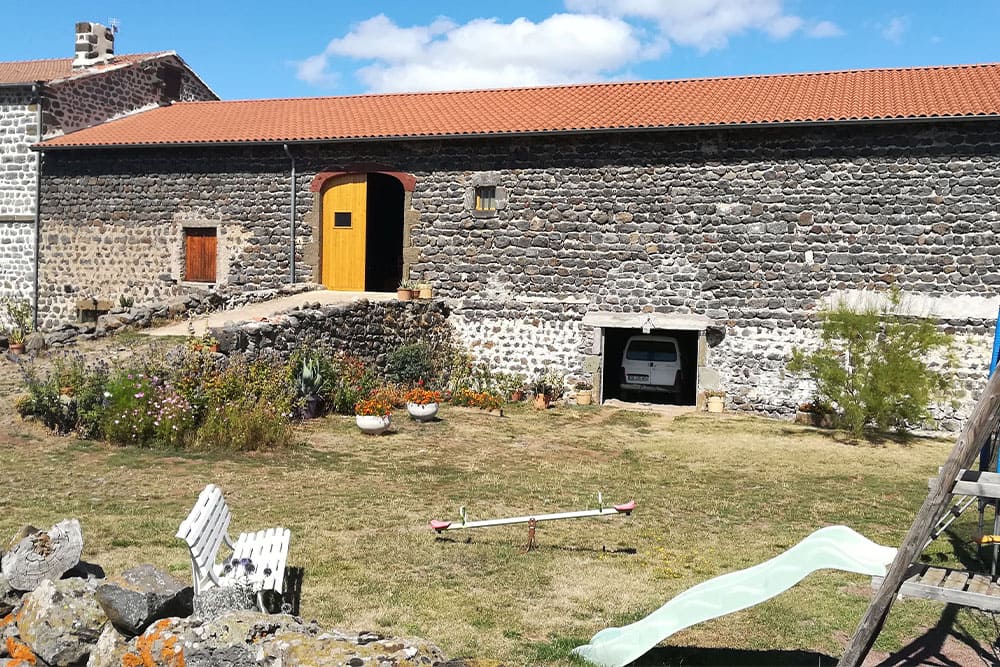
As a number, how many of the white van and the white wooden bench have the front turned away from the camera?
1

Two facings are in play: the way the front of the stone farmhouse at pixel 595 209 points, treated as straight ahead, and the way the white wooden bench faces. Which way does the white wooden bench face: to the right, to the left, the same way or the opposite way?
to the left

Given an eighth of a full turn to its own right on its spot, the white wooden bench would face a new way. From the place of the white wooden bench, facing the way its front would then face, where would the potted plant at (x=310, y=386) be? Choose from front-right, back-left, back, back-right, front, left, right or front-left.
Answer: back-left

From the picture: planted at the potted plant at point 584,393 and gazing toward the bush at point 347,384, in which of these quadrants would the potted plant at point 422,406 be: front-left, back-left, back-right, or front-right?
front-left

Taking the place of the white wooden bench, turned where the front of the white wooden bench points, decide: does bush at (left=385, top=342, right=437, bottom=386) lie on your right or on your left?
on your left

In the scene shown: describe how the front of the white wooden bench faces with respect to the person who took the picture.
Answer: facing to the right of the viewer

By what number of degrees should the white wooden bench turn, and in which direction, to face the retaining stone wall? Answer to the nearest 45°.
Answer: approximately 90° to its left

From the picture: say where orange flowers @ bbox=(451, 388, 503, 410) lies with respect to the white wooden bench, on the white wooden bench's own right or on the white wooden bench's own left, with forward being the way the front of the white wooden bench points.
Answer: on the white wooden bench's own left

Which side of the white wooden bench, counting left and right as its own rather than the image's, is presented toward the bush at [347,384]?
left

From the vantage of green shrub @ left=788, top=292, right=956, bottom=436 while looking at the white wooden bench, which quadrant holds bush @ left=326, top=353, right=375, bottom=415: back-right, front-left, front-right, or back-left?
front-right

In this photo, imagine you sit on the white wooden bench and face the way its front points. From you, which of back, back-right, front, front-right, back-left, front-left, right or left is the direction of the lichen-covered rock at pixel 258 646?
right

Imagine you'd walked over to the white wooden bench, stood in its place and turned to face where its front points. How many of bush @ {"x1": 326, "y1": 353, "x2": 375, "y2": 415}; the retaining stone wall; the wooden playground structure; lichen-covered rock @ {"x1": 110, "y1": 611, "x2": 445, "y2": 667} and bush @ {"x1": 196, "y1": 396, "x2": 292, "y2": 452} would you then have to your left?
3

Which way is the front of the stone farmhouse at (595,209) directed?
toward the camera

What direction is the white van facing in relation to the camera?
away from the camera
